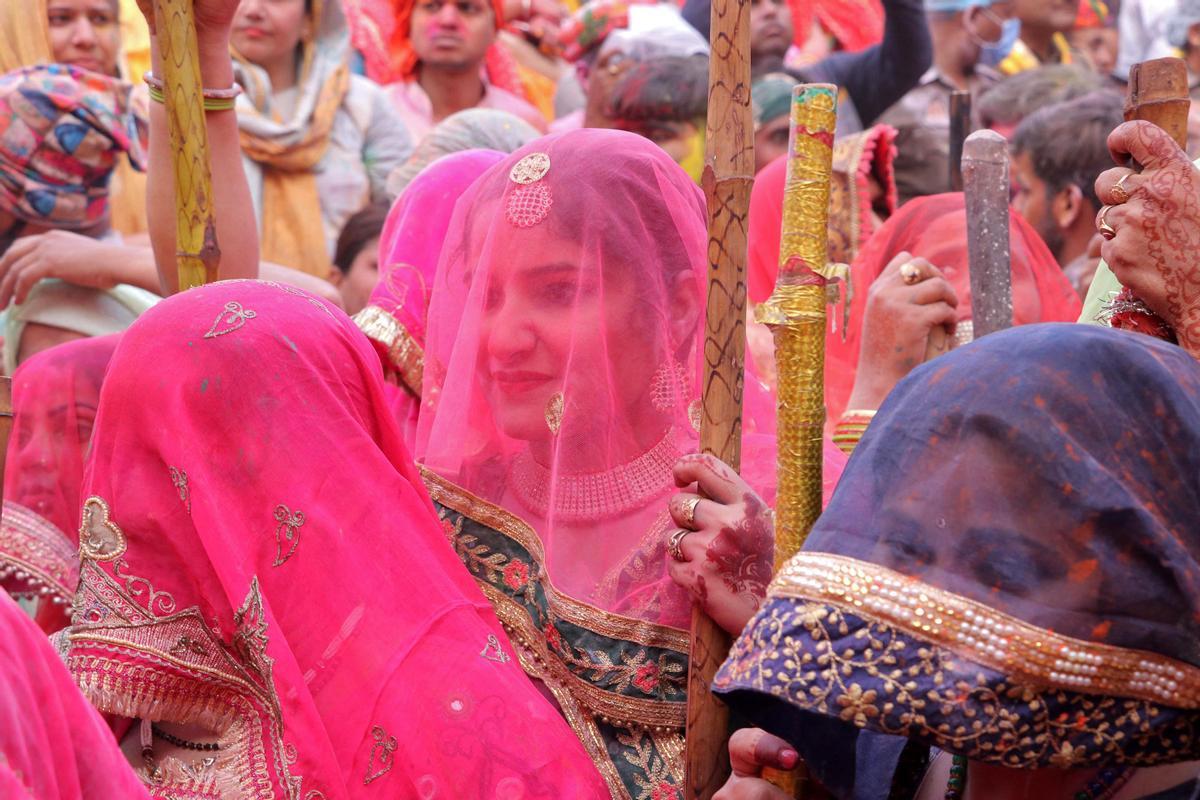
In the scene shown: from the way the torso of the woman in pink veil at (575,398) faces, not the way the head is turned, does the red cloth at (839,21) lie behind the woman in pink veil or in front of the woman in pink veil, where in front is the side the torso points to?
behind

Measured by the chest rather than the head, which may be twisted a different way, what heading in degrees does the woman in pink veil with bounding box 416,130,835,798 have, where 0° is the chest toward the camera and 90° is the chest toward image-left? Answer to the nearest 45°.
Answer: approximately 45°
